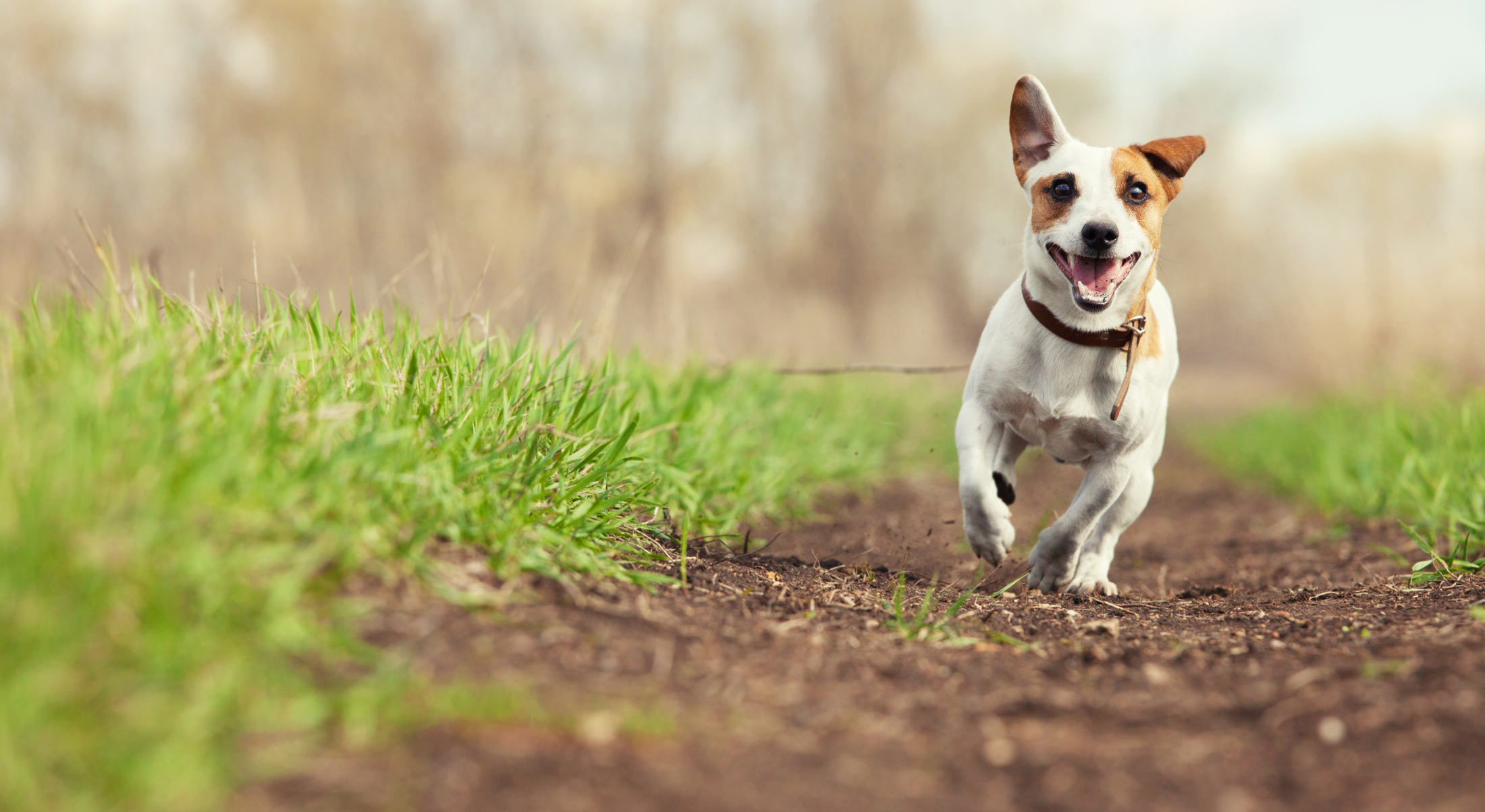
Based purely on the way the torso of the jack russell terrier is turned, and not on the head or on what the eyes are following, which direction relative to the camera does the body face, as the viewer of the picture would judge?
toward the camera
